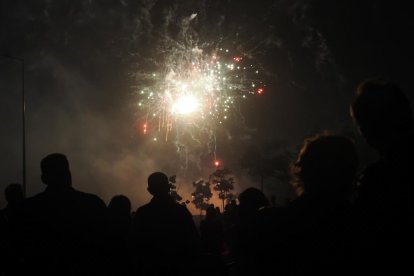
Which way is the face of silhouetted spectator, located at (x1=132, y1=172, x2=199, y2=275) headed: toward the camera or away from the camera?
away from the camera

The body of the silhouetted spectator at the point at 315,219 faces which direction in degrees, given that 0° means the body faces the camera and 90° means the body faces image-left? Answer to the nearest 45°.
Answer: approximately 135°

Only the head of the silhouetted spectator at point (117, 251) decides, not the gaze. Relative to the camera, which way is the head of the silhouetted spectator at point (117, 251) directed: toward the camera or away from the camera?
away from the camera

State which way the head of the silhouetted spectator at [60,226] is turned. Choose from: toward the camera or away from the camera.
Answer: away from the camera

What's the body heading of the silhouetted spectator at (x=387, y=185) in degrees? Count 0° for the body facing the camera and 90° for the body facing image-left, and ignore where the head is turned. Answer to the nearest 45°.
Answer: approximately 135°

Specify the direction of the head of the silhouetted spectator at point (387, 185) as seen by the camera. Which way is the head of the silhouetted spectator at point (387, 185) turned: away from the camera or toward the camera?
away from the camera

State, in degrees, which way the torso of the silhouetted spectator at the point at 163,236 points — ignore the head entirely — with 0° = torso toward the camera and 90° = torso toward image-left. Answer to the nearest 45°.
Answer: approximately 180°

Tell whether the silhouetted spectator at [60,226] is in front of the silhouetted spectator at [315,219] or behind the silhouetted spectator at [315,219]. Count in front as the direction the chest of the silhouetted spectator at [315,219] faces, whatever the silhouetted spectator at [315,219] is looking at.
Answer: in front

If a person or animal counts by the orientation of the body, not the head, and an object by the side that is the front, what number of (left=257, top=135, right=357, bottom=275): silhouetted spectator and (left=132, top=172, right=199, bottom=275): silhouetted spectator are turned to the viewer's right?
0
